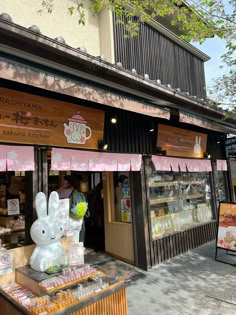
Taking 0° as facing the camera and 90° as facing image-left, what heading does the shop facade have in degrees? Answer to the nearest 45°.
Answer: approximately 315°

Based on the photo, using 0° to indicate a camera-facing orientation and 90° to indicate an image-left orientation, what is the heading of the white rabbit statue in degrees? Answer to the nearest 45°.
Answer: approximately 315°

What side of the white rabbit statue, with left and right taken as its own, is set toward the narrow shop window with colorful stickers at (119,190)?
left

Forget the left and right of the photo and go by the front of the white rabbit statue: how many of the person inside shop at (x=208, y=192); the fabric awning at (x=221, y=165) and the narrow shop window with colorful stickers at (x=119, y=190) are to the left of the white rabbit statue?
3

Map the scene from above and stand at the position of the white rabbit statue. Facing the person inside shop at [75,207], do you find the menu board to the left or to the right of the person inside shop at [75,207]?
right

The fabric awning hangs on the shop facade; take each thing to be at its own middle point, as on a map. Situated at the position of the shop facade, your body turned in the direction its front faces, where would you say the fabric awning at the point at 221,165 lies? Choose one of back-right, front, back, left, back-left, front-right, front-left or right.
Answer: left
